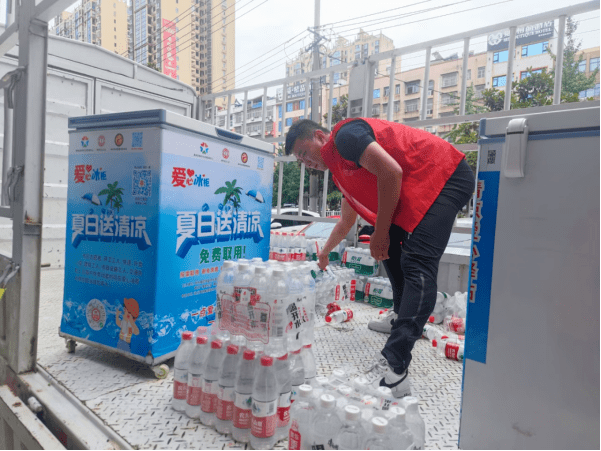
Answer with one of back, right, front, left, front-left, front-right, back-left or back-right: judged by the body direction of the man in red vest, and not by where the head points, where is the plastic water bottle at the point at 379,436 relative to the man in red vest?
left

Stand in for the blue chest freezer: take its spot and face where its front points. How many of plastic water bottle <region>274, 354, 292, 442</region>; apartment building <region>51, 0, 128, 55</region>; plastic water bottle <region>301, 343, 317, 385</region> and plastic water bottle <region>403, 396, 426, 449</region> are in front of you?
3

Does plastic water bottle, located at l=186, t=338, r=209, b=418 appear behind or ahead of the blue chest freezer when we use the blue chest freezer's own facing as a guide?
ahead

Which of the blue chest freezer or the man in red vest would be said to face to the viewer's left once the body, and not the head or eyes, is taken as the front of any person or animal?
the man in red vest

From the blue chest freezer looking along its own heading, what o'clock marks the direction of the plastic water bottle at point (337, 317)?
The plastic water bottle is roughly at 10 o'clock from the blue chest freezer.

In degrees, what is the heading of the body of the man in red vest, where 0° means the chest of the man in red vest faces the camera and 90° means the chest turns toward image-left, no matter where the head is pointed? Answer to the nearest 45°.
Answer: approximately 90°

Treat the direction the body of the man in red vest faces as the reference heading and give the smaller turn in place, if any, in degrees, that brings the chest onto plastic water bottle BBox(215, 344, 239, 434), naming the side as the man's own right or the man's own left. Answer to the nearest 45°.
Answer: approximately 45° to the man's own left

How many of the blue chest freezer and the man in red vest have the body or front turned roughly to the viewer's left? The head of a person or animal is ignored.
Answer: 1

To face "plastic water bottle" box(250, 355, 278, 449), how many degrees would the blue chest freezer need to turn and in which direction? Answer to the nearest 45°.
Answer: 0° — it already faces it

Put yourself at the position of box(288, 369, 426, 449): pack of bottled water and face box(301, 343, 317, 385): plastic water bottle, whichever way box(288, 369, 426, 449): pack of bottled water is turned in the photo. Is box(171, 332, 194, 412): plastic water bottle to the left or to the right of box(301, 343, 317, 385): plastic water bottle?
left

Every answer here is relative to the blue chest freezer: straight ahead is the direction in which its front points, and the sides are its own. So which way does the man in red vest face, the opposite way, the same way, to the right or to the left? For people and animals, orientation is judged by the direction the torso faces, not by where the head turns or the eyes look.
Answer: the opposite way

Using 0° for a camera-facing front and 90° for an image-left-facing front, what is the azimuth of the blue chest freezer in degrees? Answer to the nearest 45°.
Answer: approximately 315°

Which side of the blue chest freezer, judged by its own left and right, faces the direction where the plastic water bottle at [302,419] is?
front

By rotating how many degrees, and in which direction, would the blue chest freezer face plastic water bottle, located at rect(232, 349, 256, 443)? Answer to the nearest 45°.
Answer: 0° — it already faces it

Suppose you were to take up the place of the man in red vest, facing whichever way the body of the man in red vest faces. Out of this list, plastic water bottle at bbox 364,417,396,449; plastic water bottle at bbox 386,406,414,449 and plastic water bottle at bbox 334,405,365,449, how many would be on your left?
3

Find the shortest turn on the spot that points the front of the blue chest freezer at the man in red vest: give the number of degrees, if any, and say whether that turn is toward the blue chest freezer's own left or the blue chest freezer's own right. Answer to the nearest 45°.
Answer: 0° — it already faces them

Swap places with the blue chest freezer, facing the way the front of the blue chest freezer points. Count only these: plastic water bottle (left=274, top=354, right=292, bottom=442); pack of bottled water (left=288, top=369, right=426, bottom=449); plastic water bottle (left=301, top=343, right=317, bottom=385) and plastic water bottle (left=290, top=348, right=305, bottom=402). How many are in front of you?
4
